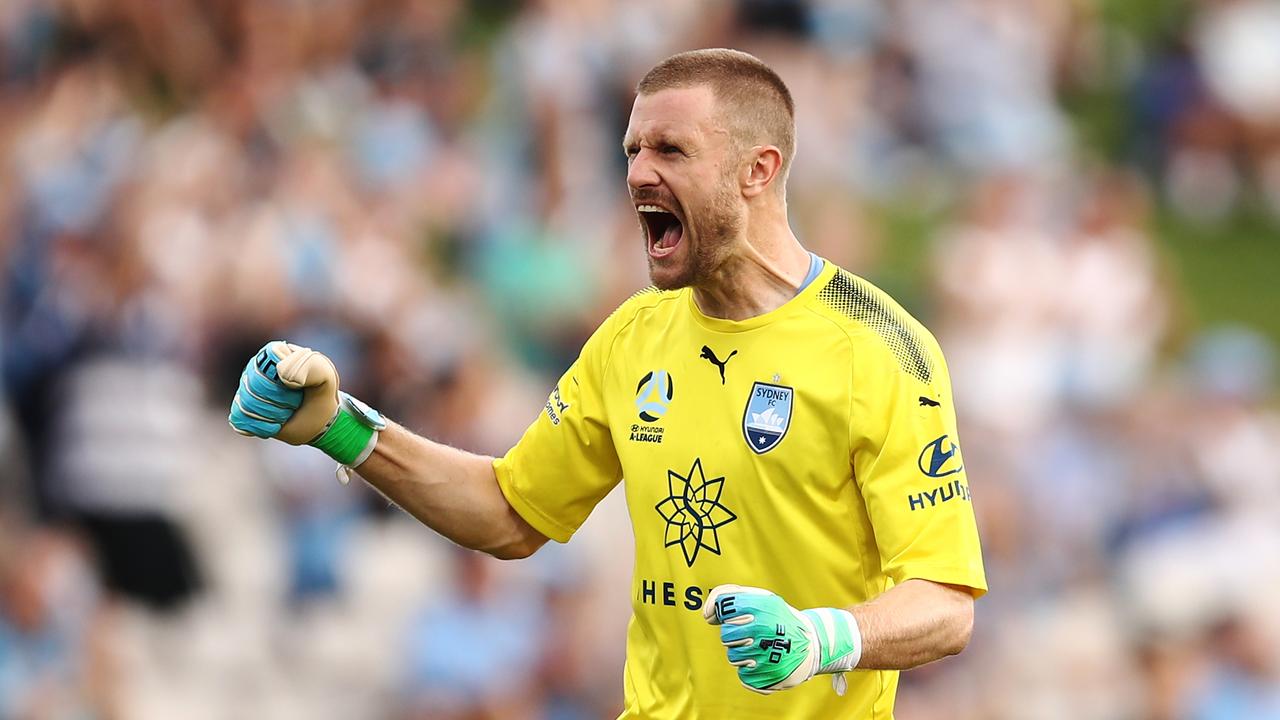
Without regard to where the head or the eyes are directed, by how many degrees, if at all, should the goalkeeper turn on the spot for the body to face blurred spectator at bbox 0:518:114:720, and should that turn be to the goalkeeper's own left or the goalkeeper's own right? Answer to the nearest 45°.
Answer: approximately 90° to the goalkeeper's own right

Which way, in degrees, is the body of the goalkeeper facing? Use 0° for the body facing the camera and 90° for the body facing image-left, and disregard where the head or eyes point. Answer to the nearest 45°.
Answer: approximately 45°

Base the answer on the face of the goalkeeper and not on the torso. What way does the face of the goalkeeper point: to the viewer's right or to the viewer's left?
to the viewer's left
